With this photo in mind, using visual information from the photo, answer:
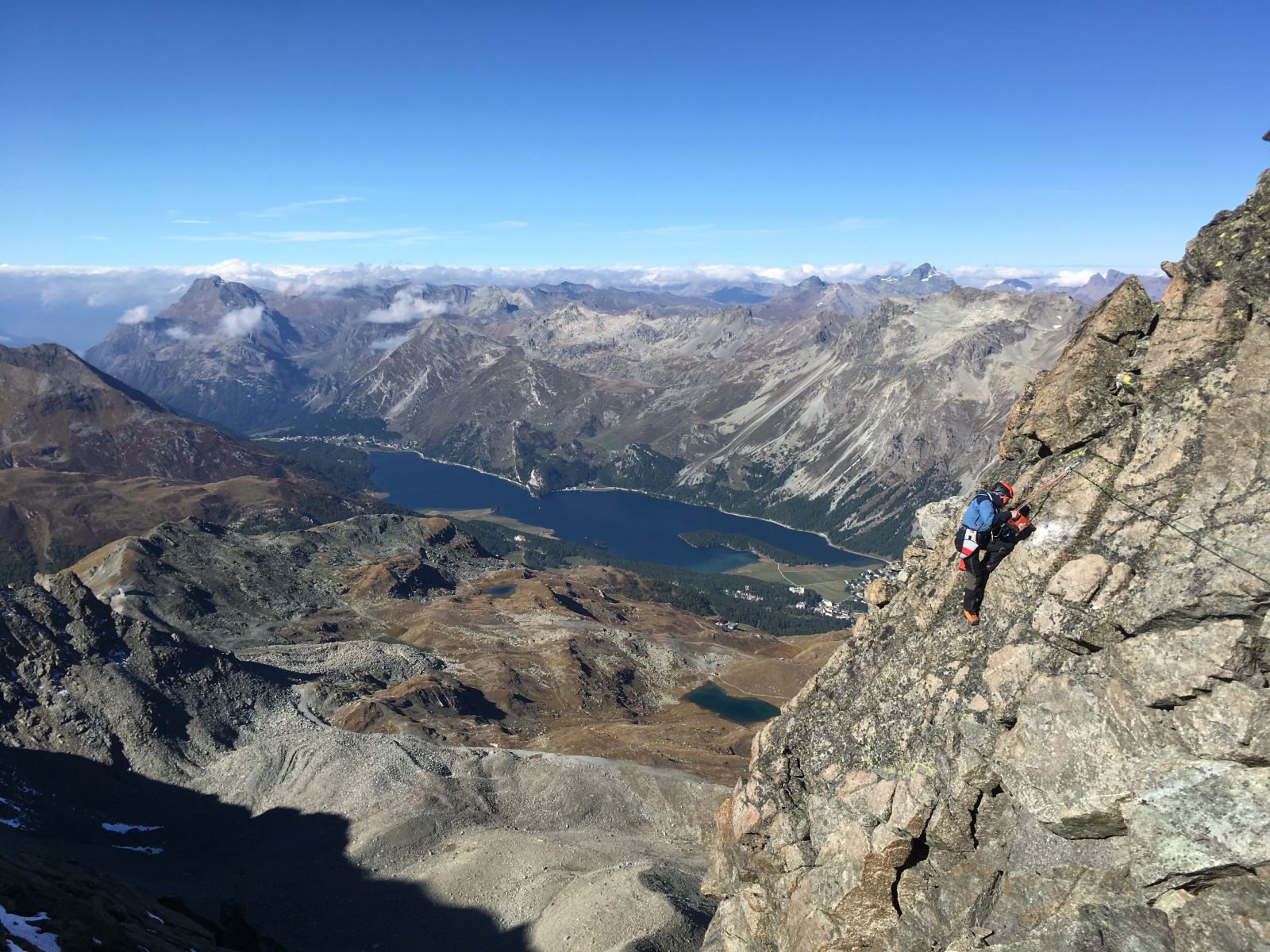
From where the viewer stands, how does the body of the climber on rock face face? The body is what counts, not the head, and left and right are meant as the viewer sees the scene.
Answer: facing to the right of the viewer
